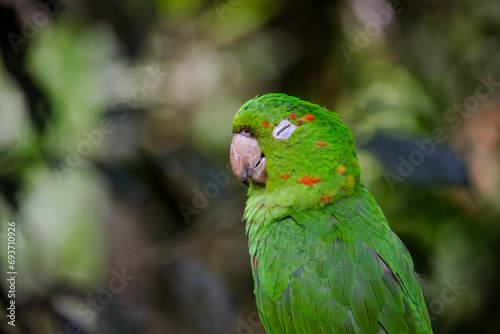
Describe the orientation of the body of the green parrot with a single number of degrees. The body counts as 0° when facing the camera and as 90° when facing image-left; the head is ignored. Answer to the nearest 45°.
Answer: approximately 90°
